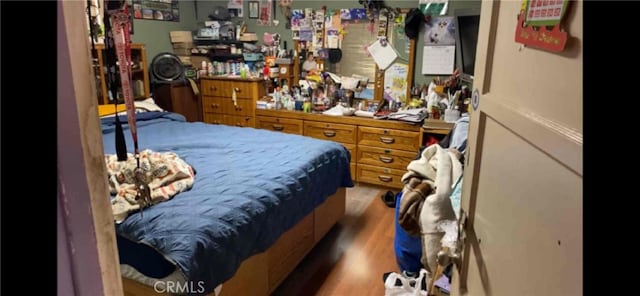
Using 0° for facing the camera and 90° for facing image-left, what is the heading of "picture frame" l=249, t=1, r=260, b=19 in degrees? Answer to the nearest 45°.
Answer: approximately 0°

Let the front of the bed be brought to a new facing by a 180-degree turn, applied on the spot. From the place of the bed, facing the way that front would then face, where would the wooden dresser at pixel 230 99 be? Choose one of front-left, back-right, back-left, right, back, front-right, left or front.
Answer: front-right

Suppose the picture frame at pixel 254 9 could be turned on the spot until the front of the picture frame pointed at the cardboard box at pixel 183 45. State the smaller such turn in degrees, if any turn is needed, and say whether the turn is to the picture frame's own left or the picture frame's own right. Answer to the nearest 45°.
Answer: approximately 90° to the picture frame's own right

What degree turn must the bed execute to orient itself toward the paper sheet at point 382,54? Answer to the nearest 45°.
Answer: approximately 90° to its left

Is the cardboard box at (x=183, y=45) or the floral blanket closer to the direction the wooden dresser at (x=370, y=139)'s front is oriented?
the floral blanket

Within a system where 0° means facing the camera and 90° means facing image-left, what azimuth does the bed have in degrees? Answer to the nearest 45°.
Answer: approximately 315°

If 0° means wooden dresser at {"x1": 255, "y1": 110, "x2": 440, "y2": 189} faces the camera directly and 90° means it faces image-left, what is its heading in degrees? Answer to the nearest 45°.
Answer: approximately 45°

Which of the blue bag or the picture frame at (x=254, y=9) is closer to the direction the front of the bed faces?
the blue bag
